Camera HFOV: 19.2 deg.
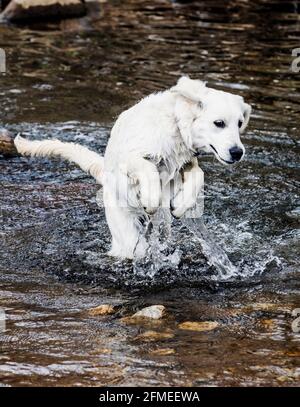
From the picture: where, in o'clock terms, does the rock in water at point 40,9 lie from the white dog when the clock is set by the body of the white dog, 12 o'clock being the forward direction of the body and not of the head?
The rock in water is roughly at 7 o'clock from the white dog.

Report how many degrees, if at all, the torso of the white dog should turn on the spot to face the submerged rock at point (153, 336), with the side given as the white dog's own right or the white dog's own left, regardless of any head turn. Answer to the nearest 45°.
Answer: approximately 45° to the white dog's own right

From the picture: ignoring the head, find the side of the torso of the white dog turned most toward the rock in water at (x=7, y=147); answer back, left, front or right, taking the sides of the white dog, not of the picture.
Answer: back

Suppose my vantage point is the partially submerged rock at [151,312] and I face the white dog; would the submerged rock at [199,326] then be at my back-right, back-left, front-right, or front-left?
back-right

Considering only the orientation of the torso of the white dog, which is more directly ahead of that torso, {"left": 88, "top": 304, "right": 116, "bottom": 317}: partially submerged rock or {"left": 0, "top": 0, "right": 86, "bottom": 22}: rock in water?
the partially submerged rock

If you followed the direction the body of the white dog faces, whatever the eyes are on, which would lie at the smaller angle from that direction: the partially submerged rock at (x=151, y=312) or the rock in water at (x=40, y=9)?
the partially submerged rock

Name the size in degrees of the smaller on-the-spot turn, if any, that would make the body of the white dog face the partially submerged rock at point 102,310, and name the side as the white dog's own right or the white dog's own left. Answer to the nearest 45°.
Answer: approximately 90° to the white dog's own right

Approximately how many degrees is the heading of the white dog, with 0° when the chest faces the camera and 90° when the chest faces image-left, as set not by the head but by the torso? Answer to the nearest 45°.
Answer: approximately 315°

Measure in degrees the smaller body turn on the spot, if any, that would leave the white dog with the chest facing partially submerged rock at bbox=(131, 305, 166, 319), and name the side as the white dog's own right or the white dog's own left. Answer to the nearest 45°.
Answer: approximately 45° to the white dog's own right

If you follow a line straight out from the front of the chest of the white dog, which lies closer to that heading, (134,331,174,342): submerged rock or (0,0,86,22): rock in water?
the submerged rock

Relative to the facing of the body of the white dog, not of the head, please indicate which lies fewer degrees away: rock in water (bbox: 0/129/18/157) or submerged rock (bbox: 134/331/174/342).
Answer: the submerged rock

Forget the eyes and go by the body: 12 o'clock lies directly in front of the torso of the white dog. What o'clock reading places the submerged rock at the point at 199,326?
The submerged rock is roughly at 1 o'clock from the white dog.
